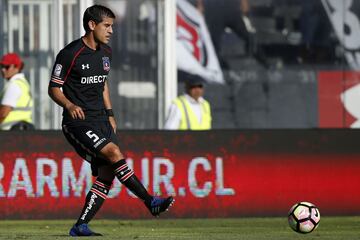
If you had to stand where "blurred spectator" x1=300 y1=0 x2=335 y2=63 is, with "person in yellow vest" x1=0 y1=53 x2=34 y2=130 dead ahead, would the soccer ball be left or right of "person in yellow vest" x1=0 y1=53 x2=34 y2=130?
left

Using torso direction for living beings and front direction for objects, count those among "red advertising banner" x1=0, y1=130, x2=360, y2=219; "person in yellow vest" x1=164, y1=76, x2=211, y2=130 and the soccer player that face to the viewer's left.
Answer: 0

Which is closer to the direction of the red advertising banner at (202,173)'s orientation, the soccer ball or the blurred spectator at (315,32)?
the soccer ball

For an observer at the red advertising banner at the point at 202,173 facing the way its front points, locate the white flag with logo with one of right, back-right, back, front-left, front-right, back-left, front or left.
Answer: back

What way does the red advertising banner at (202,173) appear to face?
toward the camera

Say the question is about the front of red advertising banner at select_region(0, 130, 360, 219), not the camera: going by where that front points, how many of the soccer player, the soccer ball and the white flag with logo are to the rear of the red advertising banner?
1

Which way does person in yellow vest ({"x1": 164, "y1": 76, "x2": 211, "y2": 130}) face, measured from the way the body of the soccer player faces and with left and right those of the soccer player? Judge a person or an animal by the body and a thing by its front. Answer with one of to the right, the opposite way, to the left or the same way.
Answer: the same way

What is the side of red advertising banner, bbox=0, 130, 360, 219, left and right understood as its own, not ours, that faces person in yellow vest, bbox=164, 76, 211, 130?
back

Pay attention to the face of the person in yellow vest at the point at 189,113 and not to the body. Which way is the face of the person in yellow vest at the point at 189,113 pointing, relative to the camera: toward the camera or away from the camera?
toward the camera

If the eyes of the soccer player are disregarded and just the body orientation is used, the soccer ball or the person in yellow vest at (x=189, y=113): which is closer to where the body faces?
the soccer ball

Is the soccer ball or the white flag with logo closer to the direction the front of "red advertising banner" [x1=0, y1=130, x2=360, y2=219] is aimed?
the soccer ball

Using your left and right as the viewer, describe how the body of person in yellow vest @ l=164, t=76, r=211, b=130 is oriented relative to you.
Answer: facing the viewer and to the right of the viewer

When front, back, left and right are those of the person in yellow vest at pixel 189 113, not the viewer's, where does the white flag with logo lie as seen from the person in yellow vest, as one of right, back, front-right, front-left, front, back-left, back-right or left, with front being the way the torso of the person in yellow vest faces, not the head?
back-left

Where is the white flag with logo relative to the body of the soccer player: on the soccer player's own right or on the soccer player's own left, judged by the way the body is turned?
on the soccer player's own left

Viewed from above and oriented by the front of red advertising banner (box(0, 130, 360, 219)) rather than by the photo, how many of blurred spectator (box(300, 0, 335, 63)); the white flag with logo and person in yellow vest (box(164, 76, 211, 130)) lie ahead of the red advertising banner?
0
